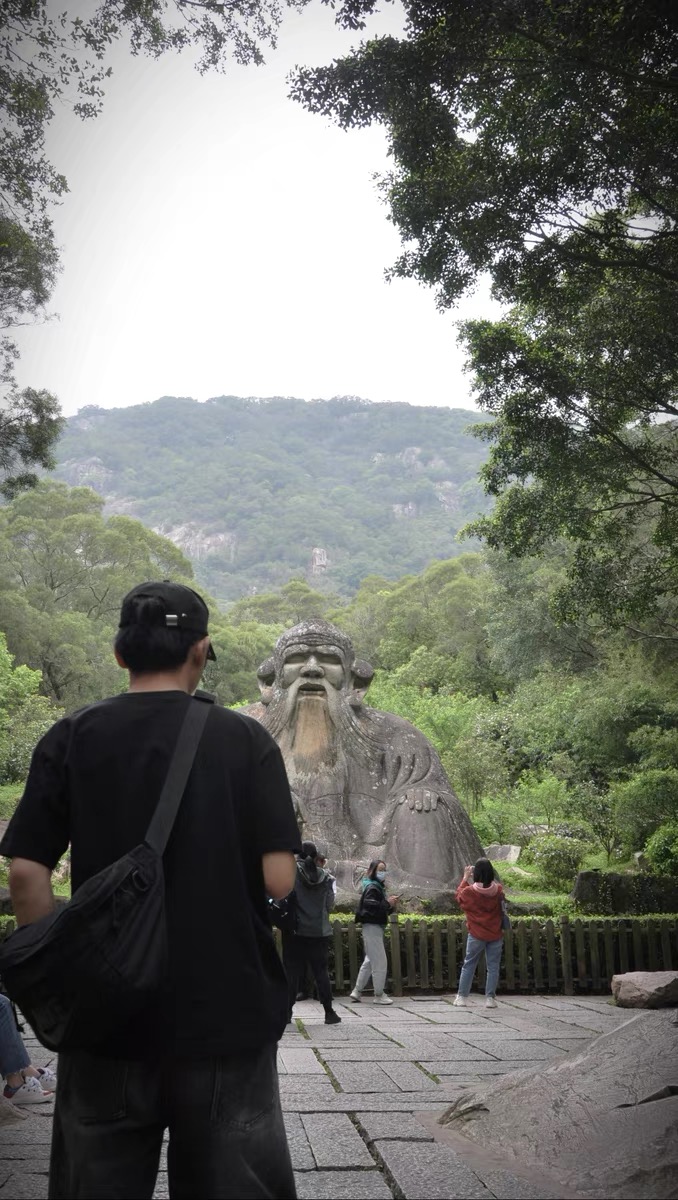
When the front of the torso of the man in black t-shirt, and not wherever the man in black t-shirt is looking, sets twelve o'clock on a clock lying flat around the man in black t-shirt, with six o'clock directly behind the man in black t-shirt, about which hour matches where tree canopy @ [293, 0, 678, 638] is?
The tree canopy is roughly at 1 o'clock from the man in black t-shirt.

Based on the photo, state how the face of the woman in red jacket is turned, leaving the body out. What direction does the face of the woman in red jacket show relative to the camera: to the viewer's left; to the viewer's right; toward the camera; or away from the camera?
away from the camera

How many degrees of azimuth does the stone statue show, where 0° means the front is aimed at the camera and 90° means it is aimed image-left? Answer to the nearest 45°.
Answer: approximately 0°

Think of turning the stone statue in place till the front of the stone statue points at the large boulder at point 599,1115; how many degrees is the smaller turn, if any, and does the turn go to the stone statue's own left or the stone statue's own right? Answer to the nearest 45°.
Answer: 0° — it already faces it

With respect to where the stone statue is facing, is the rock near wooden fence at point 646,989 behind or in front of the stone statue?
in front

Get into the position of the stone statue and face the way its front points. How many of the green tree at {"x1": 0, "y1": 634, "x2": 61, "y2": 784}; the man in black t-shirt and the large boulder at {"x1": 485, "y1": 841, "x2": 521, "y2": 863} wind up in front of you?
1

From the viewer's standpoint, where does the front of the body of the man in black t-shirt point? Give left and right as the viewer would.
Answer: facing away from the viewer

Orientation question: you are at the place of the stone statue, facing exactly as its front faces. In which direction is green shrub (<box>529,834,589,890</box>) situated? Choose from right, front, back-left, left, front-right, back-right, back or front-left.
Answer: back-left

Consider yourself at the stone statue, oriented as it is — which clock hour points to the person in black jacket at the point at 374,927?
The person in black jacket is roughly at 12 o'clock from the stone statue.

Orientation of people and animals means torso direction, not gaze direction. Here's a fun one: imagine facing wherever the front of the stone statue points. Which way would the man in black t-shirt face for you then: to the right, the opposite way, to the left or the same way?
the opposite way

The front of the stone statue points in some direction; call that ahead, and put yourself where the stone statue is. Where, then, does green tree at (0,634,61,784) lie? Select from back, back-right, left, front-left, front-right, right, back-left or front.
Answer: back-right

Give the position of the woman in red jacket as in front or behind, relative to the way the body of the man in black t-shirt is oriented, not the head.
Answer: in front

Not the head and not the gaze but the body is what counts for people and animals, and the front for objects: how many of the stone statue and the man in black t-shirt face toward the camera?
1
